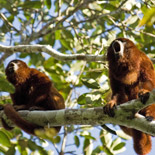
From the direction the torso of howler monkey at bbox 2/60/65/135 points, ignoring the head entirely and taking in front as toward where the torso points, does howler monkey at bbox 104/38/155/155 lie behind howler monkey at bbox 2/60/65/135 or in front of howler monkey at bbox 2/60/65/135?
behind

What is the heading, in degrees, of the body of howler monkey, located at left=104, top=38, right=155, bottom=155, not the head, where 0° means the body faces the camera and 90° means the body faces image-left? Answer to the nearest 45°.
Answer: approximately 45°

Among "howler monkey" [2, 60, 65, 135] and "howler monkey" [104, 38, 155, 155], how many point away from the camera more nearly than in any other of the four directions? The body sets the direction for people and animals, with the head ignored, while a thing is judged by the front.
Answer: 0
